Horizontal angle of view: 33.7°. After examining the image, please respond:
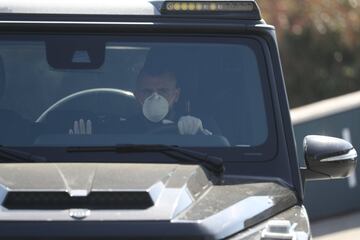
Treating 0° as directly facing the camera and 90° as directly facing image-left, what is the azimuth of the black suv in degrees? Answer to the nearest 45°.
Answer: approximately 0°

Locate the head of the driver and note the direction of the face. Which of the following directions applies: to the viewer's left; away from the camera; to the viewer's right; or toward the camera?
toward the camera

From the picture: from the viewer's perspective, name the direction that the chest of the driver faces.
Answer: toward the camera
